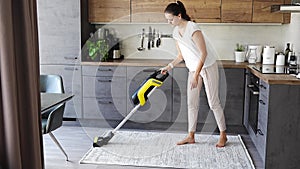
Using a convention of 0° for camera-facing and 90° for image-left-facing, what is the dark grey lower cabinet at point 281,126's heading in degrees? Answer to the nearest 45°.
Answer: approximately 90°

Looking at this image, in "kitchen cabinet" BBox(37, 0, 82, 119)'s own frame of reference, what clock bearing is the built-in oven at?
The built-in oven is roughly at 10 o'clock from the kitchen cabinet.

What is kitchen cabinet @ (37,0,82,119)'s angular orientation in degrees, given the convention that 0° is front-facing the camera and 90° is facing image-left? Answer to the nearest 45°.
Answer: approximately 0°

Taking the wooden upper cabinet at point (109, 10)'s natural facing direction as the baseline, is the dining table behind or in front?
in front

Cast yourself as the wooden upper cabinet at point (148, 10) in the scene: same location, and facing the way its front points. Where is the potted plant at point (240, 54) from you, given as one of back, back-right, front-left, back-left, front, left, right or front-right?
left

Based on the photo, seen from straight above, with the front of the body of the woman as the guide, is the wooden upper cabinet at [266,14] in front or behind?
behind

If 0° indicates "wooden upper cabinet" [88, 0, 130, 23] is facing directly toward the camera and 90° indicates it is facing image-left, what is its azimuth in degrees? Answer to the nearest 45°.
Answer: approximately 0°

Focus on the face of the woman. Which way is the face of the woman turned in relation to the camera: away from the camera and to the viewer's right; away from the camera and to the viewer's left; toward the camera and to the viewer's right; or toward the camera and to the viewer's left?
toward the camera and to the viewer's left

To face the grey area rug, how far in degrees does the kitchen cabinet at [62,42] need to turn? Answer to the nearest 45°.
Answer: approximately 45° to its left

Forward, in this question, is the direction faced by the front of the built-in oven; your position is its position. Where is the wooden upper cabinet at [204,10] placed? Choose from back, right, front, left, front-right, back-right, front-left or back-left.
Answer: front-right

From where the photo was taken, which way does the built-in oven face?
to the viewer's left
